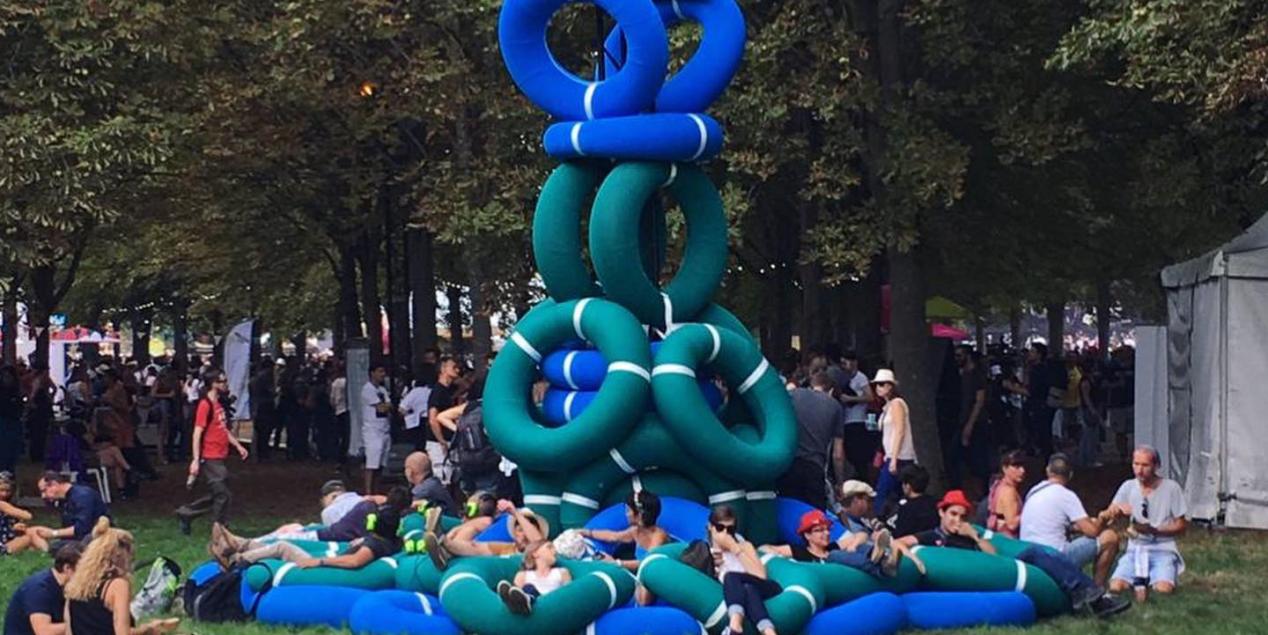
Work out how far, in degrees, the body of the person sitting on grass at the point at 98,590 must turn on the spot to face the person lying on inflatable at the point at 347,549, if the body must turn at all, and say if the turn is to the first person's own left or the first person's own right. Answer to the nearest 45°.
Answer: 0° — they already face them

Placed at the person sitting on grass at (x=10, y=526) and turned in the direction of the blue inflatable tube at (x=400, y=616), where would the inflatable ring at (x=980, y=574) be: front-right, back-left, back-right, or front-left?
front-left

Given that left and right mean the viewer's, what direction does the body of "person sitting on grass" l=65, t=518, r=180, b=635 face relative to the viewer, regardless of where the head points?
facing away from the viewer and to the right of the viewer

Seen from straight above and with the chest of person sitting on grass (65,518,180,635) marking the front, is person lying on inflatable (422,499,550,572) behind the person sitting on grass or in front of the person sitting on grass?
in front

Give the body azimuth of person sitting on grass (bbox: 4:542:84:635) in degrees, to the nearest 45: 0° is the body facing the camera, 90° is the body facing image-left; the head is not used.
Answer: approximately 270°

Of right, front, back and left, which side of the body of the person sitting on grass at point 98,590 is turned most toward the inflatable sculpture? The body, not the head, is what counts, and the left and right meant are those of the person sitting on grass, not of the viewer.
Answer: front

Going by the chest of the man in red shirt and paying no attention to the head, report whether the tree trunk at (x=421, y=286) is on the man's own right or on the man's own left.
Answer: on the man's own left
